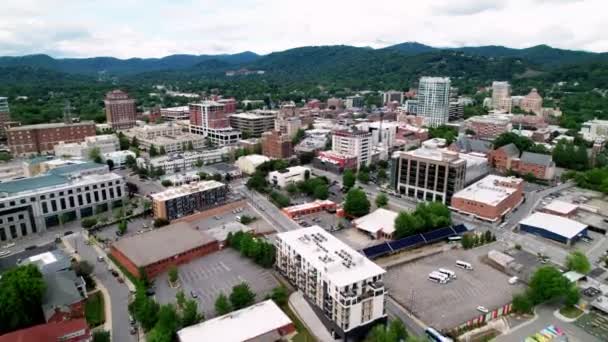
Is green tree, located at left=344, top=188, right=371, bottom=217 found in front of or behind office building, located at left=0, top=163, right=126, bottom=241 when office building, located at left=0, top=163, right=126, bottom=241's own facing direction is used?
in front

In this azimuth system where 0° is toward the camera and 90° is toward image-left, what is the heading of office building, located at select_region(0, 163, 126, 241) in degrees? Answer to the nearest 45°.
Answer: approximately 315°

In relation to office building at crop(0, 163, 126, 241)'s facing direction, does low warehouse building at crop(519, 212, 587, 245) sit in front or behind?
in front

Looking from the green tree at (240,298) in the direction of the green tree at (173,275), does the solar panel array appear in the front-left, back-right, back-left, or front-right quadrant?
back-right

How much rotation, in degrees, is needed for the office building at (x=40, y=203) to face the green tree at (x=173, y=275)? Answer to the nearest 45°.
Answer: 0° — it already faces it

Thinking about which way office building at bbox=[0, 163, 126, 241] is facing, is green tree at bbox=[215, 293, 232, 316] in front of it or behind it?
in front
